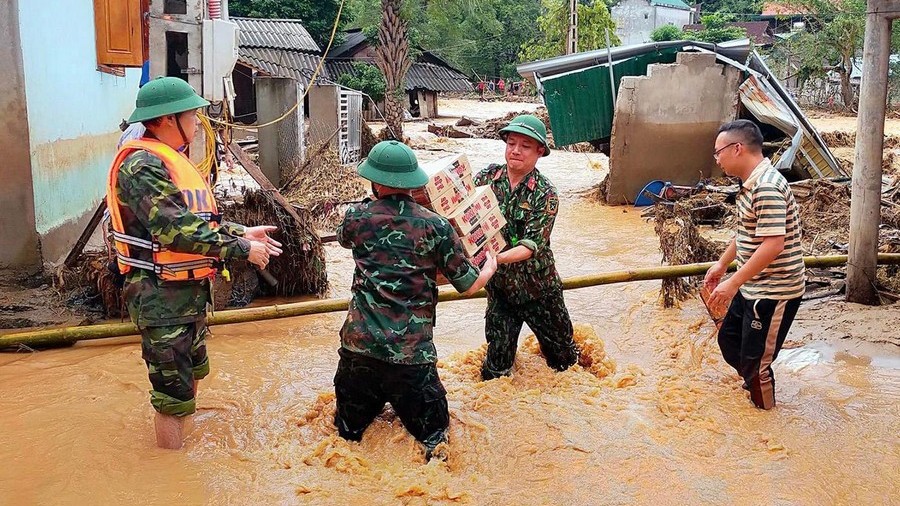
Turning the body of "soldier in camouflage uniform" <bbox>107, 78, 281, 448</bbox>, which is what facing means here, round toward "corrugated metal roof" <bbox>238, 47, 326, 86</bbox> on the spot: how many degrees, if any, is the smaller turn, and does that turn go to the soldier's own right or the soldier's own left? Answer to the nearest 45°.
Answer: approximately 90° to the soldier's own left

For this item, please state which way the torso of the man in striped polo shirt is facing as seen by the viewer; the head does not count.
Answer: to the viewer's left

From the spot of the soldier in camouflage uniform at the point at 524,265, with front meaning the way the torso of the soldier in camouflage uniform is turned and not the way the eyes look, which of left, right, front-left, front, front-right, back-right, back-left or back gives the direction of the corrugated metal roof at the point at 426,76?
back-right

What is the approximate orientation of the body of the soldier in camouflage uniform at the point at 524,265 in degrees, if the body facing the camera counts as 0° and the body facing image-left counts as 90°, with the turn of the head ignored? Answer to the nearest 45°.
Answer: approximately 45°

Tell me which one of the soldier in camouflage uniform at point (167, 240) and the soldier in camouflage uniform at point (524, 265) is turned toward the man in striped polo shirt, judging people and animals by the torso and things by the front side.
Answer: the soldier in camouflage uniform at point (167, 240)

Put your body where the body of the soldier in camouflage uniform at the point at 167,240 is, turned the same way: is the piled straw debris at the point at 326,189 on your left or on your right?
on your left

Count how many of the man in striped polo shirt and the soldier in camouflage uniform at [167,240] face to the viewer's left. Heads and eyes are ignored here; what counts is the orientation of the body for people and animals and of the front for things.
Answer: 1

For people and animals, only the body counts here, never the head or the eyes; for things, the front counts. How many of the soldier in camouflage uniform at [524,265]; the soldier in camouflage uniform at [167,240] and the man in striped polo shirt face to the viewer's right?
1

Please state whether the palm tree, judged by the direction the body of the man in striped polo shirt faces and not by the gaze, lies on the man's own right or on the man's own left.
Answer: on the man's own right

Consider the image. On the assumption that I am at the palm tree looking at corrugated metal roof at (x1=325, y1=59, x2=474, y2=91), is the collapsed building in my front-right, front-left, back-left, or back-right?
back-right

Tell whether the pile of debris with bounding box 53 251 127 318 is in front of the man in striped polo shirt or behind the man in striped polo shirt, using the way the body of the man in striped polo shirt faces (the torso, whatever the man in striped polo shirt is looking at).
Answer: in front

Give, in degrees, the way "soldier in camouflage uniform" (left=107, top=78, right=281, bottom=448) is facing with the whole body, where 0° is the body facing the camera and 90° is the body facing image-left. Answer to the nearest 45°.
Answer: approximately 270°

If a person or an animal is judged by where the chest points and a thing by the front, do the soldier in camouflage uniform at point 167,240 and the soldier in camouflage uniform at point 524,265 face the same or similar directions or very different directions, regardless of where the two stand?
very different directions

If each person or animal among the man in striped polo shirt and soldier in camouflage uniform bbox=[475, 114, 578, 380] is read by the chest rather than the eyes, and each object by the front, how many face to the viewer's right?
0

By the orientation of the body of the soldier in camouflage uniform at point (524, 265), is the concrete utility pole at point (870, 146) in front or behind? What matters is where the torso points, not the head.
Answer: behind

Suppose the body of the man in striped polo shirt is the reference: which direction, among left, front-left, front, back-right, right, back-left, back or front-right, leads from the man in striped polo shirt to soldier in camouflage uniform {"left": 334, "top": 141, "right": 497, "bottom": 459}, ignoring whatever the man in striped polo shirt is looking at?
front-left

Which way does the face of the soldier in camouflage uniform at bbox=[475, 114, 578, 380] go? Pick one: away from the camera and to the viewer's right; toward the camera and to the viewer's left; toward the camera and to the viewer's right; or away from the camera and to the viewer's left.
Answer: toward the camera and to the viewer's left
